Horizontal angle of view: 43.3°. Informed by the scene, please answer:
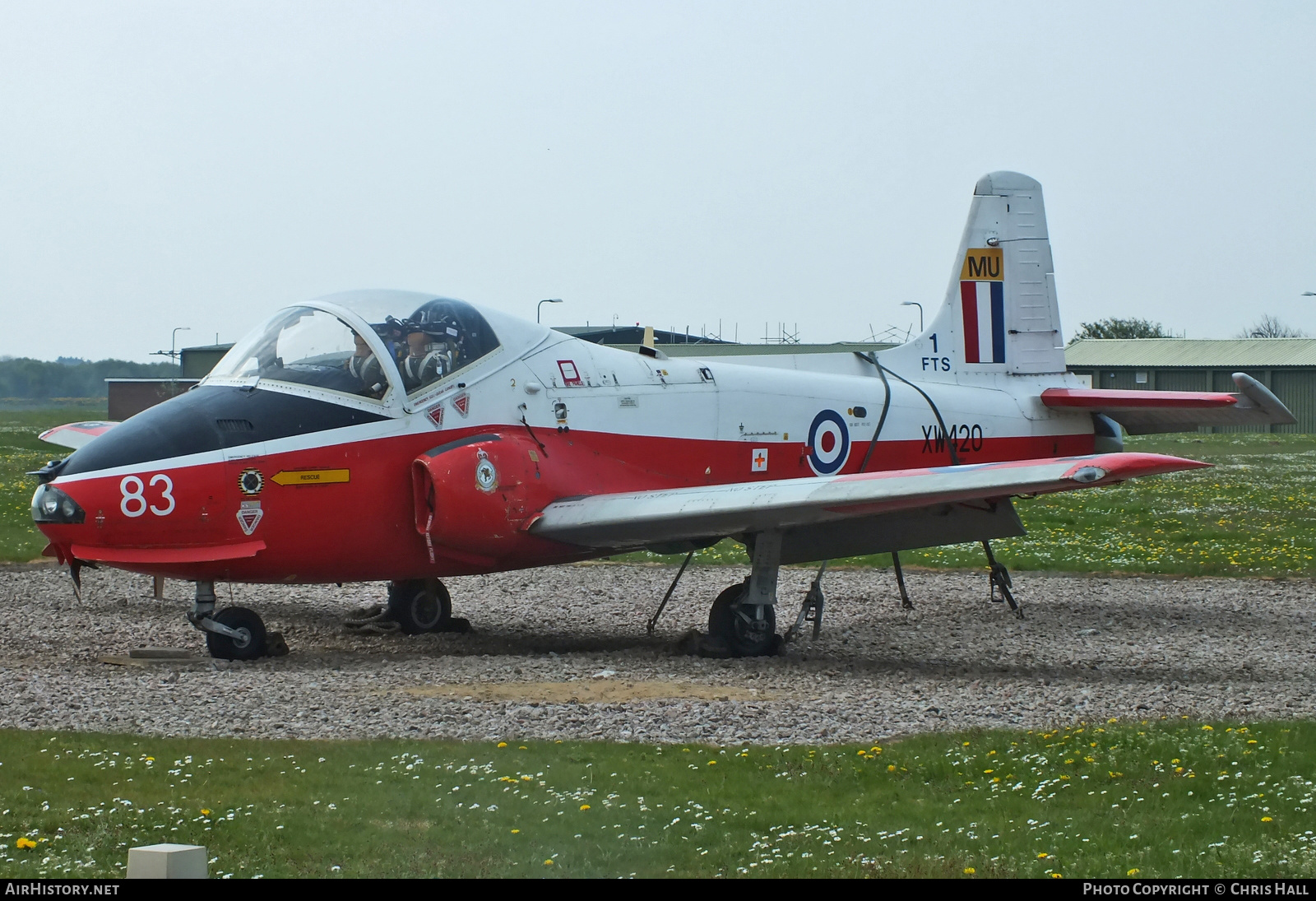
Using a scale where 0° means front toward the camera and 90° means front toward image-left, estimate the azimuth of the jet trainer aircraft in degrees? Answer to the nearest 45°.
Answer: approximately 45°
